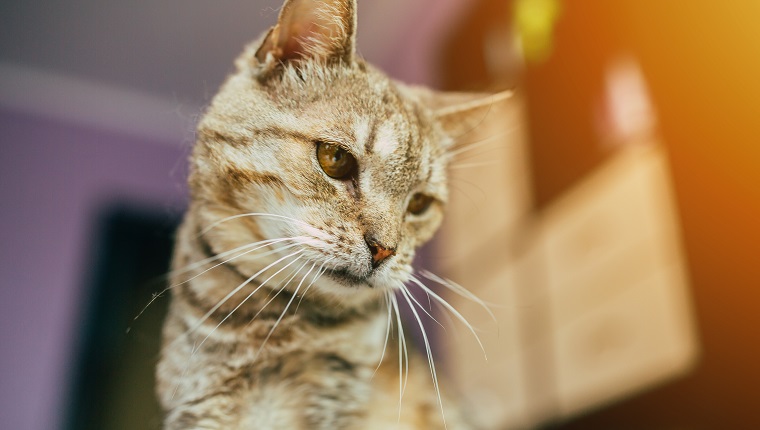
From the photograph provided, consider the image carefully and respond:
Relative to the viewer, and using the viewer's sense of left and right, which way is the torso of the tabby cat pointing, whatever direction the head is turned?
facing the viewer and to the right of the viewer
